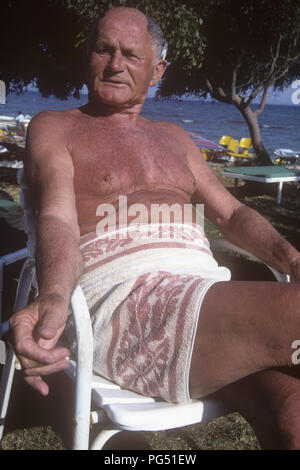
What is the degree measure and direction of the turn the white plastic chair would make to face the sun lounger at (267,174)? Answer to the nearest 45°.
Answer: approximately 135° to its left

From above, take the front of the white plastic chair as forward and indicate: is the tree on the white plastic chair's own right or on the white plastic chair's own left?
on the white plastic chair's own left

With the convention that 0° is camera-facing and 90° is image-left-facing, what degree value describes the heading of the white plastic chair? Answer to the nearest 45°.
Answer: approximately 315°
